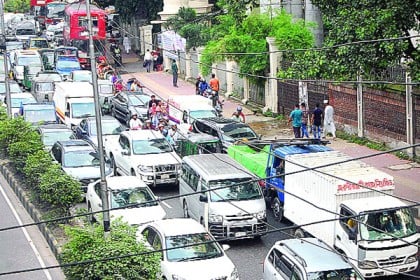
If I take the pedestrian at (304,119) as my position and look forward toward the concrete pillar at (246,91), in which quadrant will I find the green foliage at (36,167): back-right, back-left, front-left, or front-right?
back-left

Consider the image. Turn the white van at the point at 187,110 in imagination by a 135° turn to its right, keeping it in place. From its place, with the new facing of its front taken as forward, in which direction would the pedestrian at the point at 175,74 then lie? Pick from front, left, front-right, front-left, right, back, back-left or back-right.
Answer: right

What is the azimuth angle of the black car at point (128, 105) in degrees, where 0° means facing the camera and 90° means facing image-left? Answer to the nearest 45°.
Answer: approximately 315°

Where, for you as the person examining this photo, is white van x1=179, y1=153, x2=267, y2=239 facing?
facing the viewer and to the right of the viewer

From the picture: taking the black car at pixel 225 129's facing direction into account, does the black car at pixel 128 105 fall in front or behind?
behind

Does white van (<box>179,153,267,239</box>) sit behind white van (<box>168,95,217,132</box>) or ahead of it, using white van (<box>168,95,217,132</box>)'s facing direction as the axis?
ahead
